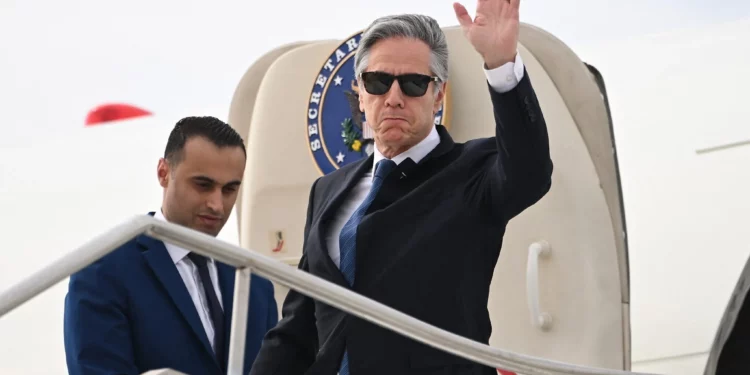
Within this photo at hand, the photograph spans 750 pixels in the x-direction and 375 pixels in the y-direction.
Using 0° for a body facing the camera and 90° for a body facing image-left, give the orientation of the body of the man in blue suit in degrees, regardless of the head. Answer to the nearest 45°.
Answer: approximately 315°

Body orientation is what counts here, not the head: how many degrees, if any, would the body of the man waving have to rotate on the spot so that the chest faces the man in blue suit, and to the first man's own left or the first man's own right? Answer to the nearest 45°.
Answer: approximately 45° to the first man's own right

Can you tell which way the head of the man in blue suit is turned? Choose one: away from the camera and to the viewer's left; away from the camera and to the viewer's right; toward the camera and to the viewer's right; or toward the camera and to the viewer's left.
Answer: toward the camera and to the viewer's right

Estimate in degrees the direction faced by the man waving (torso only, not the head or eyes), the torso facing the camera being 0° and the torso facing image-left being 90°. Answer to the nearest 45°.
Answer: approximately 45°
